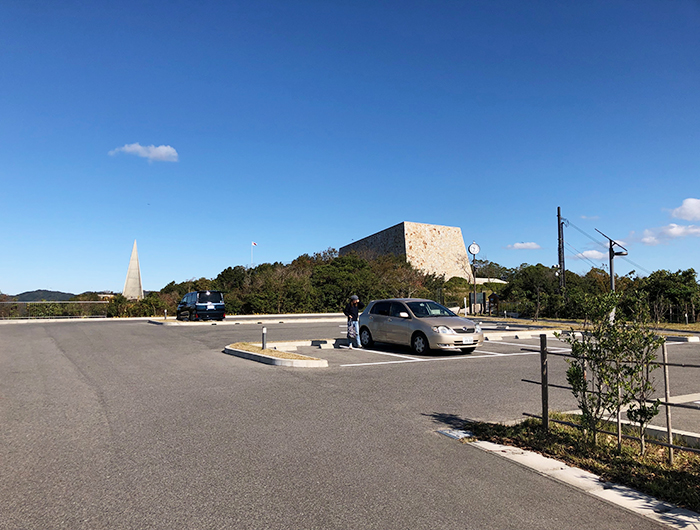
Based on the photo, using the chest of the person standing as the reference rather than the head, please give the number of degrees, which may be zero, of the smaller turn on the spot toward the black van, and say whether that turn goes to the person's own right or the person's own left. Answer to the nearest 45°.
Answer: approximately 135° to the person's own right

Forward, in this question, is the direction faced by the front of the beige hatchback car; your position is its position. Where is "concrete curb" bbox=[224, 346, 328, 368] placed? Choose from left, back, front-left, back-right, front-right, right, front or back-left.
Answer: right

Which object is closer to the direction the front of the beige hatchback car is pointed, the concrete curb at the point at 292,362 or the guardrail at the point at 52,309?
the concrete curb

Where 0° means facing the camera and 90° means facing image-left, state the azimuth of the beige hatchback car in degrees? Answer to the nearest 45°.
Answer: approximately 315°

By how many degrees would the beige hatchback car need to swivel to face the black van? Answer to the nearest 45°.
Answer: approximately 180°

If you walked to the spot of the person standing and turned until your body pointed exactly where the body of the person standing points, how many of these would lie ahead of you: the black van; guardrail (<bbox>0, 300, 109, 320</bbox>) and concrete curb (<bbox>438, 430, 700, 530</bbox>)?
1

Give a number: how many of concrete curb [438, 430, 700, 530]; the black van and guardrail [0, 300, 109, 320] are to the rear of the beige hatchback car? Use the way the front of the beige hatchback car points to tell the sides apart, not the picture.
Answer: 2

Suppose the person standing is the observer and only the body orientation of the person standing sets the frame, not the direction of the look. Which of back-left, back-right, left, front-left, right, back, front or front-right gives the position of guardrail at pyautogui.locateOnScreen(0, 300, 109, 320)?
back-right

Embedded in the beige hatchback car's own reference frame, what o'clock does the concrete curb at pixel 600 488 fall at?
The concrete curb is roughly at 1 o'clock from the beige hatchback car.

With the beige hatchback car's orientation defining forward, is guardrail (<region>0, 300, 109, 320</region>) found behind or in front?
behind
